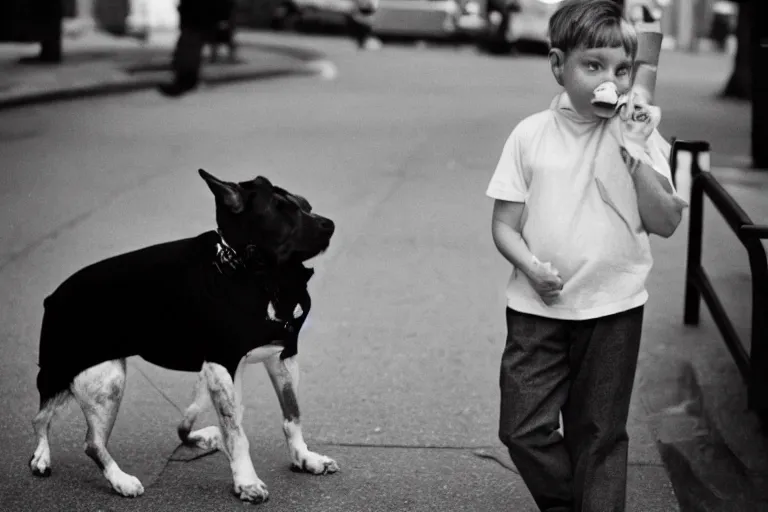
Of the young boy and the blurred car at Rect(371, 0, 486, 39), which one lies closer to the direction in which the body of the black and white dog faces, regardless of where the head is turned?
the young boy

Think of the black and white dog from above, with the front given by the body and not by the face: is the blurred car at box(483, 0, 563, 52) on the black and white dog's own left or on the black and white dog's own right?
on the black and white dog's own left

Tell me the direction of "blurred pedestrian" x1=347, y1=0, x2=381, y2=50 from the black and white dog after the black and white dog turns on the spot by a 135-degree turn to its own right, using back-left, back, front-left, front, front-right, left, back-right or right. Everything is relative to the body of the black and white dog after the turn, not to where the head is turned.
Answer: right

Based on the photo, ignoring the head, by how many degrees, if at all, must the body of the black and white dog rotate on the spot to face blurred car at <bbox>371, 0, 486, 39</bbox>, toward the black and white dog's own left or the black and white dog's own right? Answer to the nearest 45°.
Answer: approximately 135° to the black and white dog's own left

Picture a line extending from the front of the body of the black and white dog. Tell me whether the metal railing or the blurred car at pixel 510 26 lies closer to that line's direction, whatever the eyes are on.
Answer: the metal railing

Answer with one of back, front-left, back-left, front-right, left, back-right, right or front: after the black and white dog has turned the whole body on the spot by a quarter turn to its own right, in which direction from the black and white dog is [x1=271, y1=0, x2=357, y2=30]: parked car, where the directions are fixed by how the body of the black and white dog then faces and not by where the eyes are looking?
back-right

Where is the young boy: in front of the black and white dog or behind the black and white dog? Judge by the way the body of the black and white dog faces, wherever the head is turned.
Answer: in front

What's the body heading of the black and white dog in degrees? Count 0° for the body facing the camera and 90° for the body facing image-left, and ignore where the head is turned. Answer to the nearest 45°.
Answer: approximately 315°
